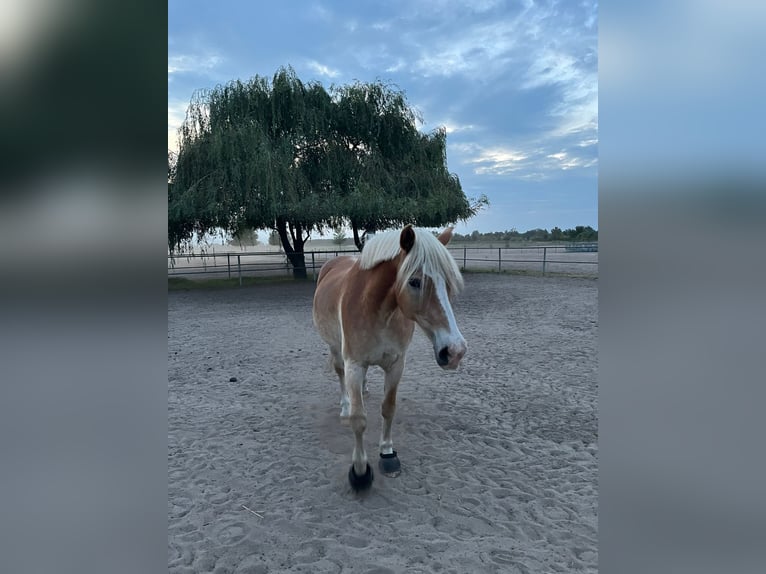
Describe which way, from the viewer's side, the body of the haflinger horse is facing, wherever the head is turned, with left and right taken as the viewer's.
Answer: facing the viewer and to the right of the viewer

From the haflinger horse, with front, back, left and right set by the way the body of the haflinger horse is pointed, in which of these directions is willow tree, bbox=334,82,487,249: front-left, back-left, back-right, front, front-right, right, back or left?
back-left

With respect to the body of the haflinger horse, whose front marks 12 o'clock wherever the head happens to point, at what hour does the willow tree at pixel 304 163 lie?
The willow tree is roughly at 7 o'clock from the haflinger horse.
